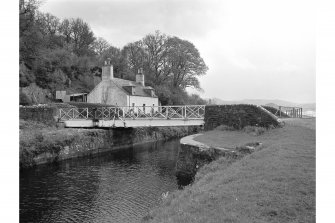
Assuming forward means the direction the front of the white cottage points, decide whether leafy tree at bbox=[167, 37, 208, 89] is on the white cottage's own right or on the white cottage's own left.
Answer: on the white cottage's own left

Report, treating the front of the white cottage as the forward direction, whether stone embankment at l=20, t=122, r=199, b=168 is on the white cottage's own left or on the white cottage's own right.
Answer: on the white cottage's own right

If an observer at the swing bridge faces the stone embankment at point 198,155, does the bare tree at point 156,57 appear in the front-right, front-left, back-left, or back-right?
back-left

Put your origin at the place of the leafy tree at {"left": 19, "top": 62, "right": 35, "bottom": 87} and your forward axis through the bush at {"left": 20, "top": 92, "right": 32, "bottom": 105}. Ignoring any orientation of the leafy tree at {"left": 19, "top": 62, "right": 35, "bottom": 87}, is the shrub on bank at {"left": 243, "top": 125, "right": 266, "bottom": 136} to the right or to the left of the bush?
left

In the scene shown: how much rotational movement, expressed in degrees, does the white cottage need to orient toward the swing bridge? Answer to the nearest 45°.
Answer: approximately 45° to its right

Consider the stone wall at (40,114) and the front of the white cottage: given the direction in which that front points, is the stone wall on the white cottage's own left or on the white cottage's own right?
on the white cottage's own right

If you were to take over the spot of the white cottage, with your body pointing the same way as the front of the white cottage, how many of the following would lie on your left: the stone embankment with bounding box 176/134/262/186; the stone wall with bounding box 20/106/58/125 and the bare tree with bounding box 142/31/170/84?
1

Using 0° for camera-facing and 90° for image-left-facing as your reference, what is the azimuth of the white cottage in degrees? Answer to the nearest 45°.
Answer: approximately 315°

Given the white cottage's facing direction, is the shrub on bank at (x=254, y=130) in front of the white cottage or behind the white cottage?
in front

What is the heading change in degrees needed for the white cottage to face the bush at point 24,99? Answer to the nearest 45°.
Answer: approximately 90° to its right
